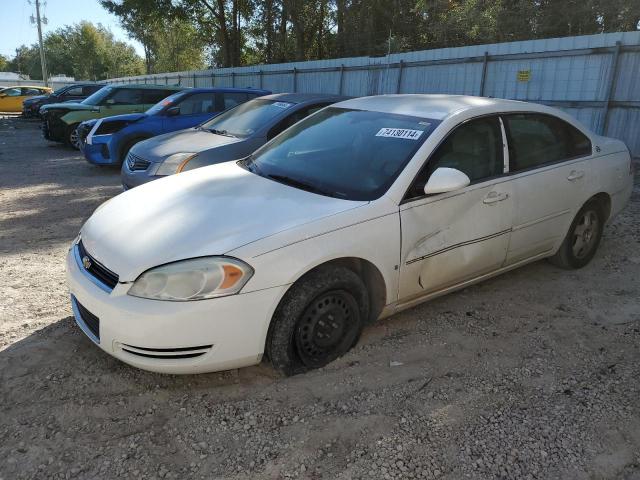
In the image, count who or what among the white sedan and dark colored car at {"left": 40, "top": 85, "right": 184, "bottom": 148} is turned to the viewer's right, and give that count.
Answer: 0

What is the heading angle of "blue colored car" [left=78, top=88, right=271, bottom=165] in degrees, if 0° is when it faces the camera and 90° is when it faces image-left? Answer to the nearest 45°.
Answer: approximately 45°

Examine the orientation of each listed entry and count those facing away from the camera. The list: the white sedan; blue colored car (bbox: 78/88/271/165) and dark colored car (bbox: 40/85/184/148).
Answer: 0

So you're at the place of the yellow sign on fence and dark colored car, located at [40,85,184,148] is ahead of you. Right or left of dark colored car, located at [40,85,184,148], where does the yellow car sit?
right

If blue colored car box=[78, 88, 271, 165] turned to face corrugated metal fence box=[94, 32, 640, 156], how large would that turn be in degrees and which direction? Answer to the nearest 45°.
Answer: approximately 135° to its left

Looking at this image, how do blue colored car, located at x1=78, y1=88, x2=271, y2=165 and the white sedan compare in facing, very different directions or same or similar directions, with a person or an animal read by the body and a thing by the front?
same or similar directions

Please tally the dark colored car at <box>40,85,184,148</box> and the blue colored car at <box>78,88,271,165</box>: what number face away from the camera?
0

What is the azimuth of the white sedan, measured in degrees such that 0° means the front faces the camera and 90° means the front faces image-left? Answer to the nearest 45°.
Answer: approximately 45°

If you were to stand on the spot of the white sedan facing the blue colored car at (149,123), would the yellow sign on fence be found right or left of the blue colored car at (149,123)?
right

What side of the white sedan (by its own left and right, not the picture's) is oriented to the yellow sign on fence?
back

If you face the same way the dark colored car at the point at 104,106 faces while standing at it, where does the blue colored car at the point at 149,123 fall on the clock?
the blue colored car at the point at 149,123 is roughly at 10 o'clock from the dark colored car at the point at 104,106.

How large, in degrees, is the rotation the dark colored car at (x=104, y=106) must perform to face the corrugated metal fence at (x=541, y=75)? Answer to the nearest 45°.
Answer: approximately 90° to its left

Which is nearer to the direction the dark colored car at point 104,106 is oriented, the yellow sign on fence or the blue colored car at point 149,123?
the blue colored car

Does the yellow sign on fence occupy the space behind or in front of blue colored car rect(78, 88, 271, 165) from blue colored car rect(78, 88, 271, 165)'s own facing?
behind

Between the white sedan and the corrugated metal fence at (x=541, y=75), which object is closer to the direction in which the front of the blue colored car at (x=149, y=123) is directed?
the white sedan

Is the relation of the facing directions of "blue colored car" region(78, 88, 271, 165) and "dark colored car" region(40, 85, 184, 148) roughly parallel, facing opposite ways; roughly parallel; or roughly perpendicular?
roughly parallel

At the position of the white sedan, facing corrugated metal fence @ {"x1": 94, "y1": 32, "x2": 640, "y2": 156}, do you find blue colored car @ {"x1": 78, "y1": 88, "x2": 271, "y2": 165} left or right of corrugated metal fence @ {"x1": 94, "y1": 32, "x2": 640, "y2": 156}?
left
